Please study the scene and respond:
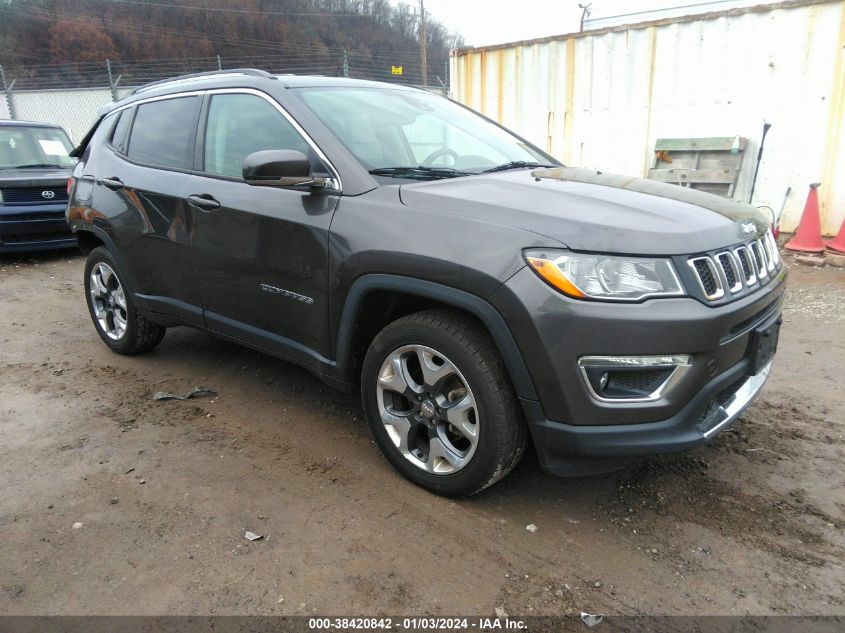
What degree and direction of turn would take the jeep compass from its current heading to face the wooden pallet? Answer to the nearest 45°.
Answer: approximately 90° to its left

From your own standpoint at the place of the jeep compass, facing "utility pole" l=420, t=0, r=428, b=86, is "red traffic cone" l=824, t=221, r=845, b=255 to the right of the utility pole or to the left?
right

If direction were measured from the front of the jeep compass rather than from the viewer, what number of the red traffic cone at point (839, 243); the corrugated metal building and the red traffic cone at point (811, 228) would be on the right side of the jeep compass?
0

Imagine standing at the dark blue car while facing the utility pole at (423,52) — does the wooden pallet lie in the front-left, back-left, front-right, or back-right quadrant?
front-right

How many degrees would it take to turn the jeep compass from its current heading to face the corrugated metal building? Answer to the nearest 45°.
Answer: approximately 90° to its left

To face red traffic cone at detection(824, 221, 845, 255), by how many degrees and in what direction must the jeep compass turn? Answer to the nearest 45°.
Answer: approximately 90° to its left

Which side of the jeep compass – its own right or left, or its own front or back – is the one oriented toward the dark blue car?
back

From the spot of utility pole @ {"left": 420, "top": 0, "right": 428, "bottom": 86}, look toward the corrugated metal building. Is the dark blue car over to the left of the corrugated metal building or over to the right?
right

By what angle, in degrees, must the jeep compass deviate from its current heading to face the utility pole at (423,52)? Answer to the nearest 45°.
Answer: approximately 135° to its left

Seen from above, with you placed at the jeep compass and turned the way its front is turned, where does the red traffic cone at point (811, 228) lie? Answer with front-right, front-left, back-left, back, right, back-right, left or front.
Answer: left

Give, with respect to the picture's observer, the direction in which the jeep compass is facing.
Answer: facing the viewer and to the right of the viewer
